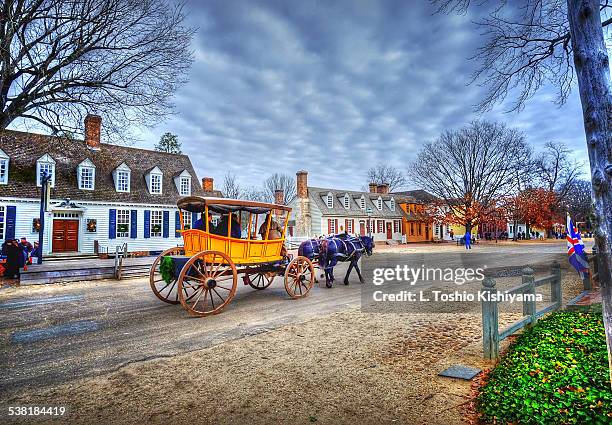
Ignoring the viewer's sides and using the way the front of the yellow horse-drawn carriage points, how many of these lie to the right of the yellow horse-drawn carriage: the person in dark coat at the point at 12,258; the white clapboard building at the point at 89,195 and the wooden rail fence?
1

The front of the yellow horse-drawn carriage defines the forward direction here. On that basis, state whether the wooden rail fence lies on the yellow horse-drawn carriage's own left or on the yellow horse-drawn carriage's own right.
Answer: on the yellow horse-drawn carriage's own right

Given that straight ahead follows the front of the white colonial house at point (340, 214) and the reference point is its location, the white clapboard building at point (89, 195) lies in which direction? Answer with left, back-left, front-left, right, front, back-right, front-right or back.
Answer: right

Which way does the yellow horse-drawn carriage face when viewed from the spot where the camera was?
facing away from the viewer and to the right of the viewer

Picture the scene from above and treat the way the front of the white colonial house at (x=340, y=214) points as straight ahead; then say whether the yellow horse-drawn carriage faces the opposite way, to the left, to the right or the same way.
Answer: to the left

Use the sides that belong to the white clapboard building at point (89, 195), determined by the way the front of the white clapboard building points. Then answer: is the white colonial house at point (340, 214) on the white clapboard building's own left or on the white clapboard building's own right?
on the white clapboard building's own left

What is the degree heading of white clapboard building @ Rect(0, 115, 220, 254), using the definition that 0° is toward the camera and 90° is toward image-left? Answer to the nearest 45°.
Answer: approximately 315°

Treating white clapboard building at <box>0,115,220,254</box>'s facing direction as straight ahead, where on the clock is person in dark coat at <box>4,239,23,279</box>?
The person in dark coat is roughly at 2 o'clock from the white clapboard building.

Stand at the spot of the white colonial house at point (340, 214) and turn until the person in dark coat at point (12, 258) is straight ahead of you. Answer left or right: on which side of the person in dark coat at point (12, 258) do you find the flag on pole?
left
